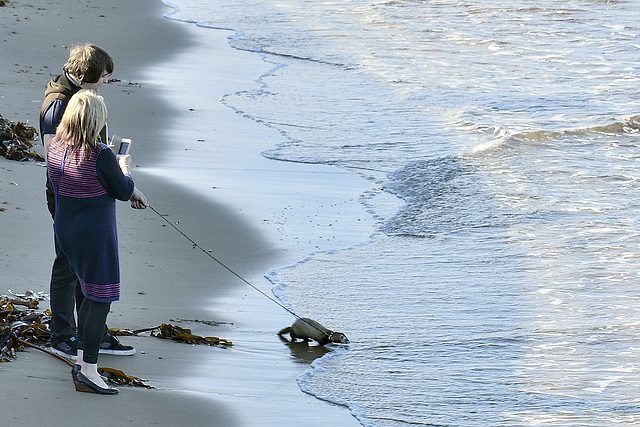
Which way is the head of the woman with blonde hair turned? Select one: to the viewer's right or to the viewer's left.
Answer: to the viewer's right

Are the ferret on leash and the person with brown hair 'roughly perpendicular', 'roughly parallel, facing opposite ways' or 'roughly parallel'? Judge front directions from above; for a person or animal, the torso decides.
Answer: roughly parallel

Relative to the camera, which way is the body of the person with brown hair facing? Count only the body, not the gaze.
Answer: to the viewer's right

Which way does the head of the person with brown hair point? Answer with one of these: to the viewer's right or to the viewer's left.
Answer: to the viewer's right

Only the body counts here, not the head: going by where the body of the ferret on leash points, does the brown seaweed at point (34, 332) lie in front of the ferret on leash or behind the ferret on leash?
behind

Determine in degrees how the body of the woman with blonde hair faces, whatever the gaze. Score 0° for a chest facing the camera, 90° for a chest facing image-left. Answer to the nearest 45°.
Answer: approximately 225°

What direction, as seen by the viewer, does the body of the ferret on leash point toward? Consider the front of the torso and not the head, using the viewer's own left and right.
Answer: facing to the right of the viewer

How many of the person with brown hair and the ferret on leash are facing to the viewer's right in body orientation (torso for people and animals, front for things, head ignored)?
2

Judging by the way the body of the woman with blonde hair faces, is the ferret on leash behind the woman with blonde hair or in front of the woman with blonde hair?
in front

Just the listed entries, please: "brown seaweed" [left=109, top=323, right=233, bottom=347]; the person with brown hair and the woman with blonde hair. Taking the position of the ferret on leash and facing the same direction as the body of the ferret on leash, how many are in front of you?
0
